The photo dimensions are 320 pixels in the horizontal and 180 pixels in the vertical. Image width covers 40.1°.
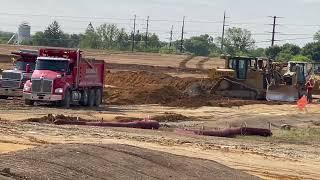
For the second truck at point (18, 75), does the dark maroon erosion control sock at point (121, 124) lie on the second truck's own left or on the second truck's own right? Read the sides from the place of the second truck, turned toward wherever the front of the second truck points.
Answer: on the second truck's own left

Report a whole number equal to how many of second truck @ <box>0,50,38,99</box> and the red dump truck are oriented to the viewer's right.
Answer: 0

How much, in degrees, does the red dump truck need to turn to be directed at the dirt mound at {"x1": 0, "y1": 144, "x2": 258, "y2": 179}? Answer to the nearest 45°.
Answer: approximately 45° to its left

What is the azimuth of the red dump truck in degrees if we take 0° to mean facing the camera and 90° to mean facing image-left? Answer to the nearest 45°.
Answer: approximately 45°

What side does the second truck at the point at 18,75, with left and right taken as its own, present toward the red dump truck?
left

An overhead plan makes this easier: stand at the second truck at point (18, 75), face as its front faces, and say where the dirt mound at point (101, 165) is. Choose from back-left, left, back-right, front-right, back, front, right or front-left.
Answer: front-left

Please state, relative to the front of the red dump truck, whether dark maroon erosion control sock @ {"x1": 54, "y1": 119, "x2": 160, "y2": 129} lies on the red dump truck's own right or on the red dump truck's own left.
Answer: on the red dump truck's own left

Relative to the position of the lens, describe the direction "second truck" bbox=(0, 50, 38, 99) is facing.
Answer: facing the viewer and to the left of the viewer

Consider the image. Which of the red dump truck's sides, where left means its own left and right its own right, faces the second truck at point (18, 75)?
right

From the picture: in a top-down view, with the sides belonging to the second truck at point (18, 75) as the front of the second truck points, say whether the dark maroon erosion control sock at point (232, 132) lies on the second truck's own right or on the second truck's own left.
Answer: on the second truck's own left

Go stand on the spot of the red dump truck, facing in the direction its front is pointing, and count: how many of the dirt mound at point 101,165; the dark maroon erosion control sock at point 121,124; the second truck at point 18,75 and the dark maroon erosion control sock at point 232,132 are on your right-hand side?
1

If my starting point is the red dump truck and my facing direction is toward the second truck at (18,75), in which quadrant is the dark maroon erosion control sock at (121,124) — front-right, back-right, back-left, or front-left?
back-left
